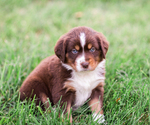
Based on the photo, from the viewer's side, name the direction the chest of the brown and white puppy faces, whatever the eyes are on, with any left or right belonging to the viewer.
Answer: facing the viewer and to the right of the viewer
